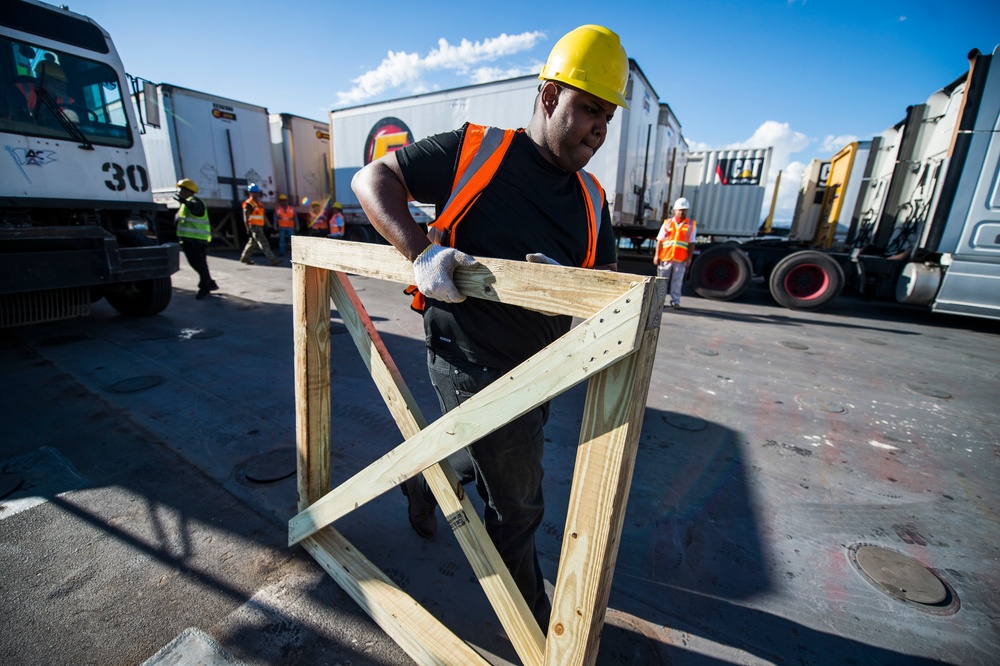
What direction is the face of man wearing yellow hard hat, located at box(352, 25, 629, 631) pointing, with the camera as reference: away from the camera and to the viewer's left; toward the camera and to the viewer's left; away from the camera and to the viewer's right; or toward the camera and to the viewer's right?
toward the camera and to the viewer's right

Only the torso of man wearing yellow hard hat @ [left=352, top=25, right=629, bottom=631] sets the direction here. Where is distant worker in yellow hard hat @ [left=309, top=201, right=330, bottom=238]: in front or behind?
behind

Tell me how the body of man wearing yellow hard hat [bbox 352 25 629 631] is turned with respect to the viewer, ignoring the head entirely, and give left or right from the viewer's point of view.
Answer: facing the viewer and to the right of the viewer

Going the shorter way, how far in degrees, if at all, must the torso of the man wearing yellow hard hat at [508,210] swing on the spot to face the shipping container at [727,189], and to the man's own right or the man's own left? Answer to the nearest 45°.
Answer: approximately 90° to the man's own left

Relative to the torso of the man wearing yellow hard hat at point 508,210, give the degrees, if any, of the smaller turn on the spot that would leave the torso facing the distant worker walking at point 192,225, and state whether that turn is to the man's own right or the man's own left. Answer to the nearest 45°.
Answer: approximately 180°

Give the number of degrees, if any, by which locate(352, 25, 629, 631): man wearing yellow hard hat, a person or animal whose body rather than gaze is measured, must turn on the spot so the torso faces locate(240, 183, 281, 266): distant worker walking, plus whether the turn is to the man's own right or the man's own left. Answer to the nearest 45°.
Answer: approximately 180°

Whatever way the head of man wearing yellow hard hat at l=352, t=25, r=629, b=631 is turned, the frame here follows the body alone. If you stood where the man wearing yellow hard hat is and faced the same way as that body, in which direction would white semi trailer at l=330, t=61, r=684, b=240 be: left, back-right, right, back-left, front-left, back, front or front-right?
back-left
